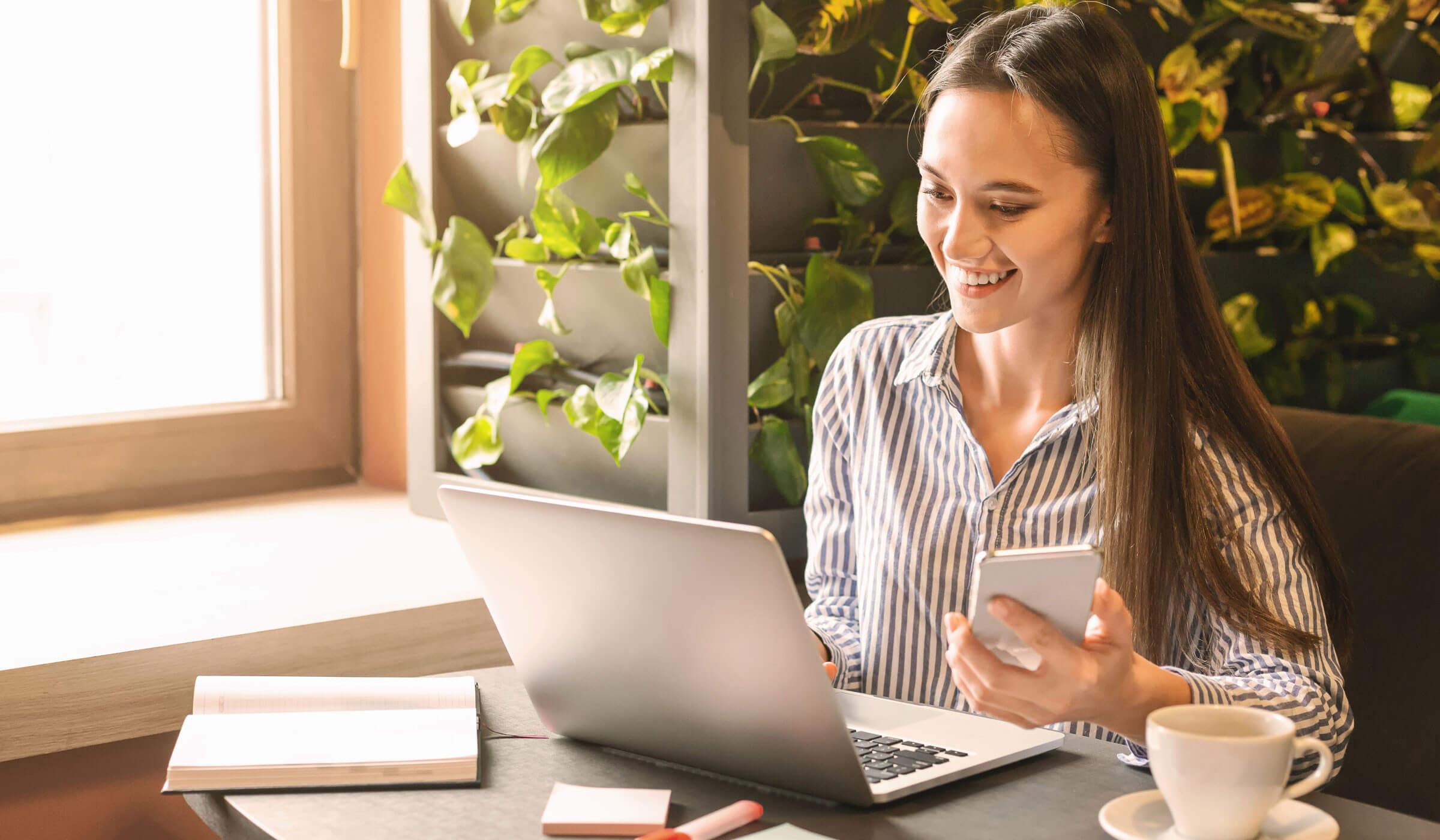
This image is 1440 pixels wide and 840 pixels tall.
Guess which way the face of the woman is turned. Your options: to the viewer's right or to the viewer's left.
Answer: to the viewer's left

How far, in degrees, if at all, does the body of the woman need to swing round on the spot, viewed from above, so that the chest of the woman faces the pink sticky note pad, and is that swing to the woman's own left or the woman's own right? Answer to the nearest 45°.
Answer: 0° — they already face it

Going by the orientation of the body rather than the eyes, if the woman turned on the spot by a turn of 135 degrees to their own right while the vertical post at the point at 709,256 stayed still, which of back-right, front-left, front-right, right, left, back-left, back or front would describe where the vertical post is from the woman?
front-left

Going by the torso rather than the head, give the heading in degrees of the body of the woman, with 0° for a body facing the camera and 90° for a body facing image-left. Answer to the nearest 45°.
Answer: approximately 45°

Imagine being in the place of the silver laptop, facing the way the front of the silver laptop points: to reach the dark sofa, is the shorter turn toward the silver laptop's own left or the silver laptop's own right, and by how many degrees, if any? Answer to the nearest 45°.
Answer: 0° — it already faces it

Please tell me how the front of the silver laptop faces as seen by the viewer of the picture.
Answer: facing away from the viewer and to the right of the viewer

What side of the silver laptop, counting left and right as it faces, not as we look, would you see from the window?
left

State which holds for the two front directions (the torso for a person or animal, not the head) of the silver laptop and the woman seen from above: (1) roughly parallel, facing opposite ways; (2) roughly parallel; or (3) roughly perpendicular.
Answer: roughly parallel, facing opposite ways

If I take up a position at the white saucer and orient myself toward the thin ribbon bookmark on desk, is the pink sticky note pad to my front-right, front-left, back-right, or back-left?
front-left
